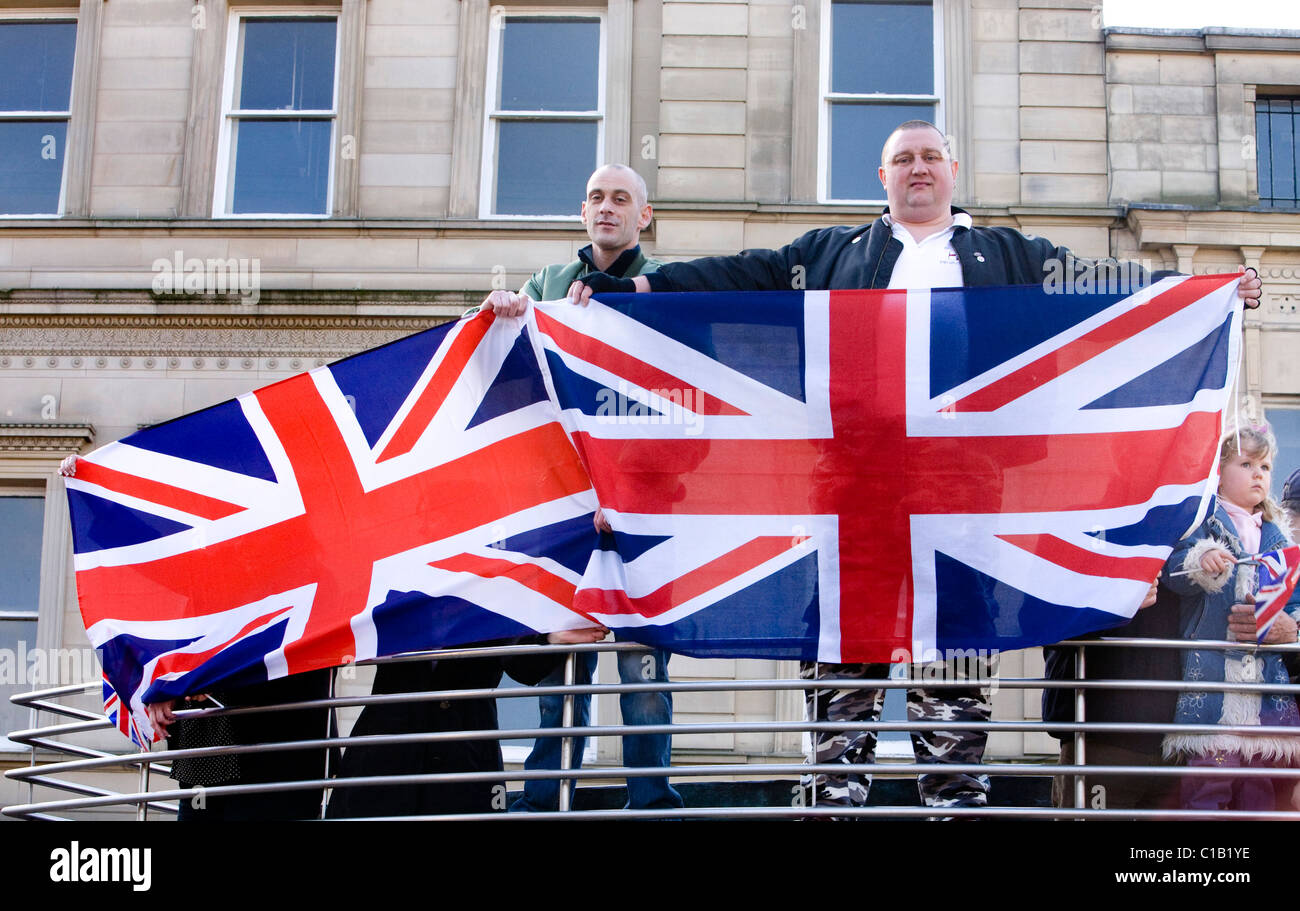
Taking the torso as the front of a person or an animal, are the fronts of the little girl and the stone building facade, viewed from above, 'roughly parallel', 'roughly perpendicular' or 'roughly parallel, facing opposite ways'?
roughly parallel

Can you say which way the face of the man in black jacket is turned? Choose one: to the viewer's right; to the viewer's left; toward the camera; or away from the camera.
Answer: toward the camera

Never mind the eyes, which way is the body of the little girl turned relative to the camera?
toward the camera

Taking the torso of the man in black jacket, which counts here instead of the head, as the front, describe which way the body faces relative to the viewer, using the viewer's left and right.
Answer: facing the viewer

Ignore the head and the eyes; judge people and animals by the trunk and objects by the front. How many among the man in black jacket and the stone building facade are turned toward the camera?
2

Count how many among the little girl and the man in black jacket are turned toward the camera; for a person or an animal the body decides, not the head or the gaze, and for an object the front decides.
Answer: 2

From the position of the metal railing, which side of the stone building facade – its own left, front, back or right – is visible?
front

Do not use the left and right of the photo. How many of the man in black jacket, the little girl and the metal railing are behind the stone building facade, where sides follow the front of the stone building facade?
0

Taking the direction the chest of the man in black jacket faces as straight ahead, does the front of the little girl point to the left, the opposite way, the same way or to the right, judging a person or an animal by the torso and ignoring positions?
the same way

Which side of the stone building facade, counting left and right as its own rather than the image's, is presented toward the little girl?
front

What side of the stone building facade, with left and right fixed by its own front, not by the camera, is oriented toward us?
front

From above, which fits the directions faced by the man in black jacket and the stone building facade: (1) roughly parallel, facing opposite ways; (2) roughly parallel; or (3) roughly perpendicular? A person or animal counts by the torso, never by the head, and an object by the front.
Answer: roughly parallel

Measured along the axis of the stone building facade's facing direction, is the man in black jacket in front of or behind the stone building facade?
in front

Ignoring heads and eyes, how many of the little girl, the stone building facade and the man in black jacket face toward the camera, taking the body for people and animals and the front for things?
3

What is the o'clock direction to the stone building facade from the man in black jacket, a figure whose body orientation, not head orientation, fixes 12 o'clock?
The stone building facade is roughly at 5 o'clock from the man in black jacket.
